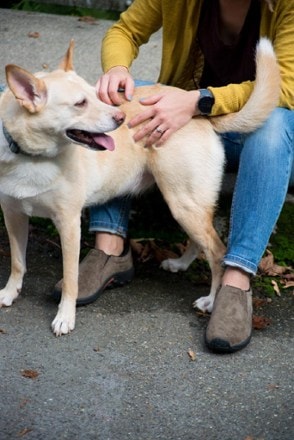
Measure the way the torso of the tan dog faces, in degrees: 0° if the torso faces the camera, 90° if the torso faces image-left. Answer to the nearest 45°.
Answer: approximately 45°

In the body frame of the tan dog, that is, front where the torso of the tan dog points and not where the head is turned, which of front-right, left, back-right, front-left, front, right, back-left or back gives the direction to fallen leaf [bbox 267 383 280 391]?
left

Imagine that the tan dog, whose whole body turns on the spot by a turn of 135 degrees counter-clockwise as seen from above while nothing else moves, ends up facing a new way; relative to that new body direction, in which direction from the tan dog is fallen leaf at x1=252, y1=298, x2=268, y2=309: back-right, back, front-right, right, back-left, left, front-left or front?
front

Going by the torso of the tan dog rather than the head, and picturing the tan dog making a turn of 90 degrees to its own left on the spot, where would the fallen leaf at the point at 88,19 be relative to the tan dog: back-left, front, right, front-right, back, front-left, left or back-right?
back-left

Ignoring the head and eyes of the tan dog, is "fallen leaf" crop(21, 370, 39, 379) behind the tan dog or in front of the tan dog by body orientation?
in front

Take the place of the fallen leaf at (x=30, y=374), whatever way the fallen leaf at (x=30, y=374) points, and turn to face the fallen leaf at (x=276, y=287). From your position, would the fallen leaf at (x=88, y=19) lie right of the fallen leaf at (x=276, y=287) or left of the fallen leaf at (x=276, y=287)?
left

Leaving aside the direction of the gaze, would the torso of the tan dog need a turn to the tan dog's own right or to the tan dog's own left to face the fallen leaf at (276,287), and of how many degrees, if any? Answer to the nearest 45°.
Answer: approximately 135° to the tan dog's own left

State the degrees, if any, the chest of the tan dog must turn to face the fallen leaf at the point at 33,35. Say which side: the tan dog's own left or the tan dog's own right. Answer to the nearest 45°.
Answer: approximately 135° to the tan dog's own right
